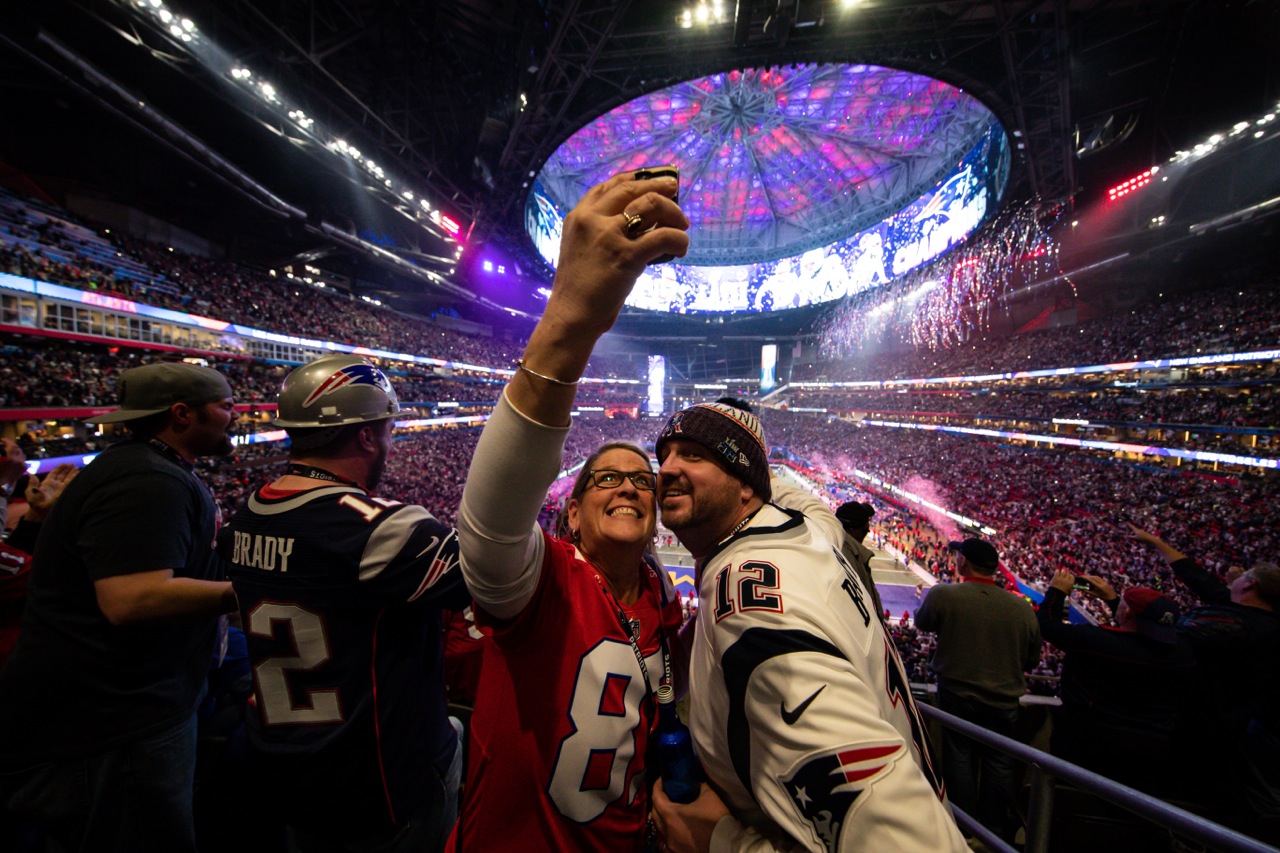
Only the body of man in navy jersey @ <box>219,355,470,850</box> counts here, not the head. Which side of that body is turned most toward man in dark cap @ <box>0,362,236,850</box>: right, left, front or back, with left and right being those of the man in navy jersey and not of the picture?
left

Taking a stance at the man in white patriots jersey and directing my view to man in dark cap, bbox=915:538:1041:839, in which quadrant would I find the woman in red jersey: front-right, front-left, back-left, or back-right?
back-left

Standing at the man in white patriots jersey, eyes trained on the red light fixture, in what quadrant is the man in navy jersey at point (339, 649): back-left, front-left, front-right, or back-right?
back-left

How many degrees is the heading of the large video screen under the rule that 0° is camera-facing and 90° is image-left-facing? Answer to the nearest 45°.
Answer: approximately 0°

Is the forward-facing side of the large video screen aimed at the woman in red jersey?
yes

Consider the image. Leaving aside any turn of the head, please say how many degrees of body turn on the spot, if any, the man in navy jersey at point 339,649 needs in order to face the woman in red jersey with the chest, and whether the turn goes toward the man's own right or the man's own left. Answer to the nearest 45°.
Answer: approximately 90° to the man's own right

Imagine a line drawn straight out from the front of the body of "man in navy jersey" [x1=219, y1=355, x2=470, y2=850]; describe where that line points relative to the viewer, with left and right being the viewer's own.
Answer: facing away from the viewer and to the right of the viewer

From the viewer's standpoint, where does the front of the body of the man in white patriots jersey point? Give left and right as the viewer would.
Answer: facing to the left of the viewer

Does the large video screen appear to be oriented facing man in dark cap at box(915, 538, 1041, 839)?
yes

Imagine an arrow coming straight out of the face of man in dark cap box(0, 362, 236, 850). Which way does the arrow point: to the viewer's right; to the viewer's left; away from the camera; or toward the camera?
to the viewer's right
